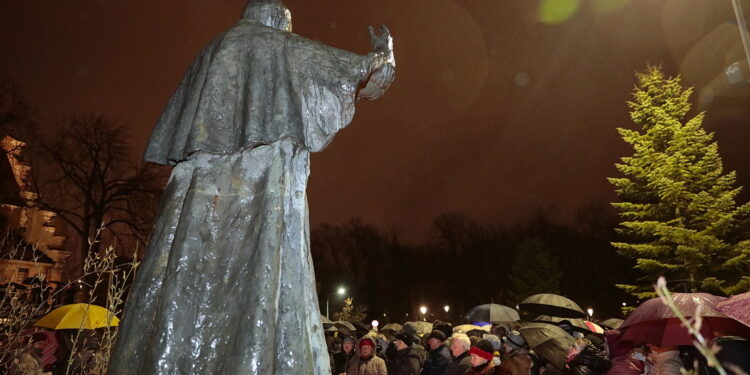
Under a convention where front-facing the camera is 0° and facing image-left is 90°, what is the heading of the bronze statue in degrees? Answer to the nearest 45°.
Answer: approximately 225°

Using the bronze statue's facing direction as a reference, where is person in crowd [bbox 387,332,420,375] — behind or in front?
in front

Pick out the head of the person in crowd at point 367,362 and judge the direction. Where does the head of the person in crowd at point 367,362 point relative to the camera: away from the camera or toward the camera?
toward the camera

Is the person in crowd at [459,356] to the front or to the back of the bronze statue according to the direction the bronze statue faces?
to the front

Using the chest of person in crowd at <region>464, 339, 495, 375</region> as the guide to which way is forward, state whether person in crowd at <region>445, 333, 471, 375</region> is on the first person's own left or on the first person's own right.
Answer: on the first person's own right

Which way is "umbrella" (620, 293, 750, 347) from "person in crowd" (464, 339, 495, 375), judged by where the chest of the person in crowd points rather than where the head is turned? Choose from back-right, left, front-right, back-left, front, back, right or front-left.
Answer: back-left
